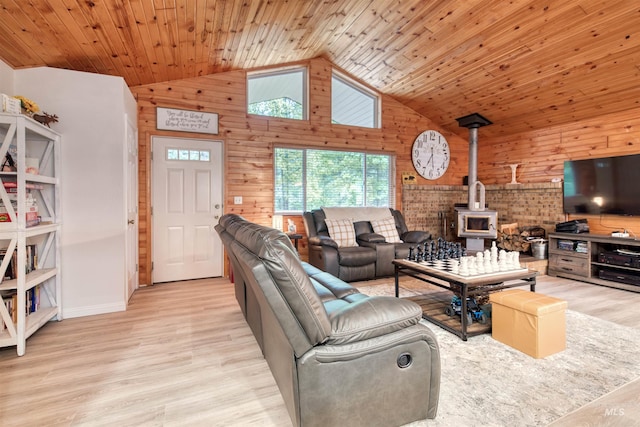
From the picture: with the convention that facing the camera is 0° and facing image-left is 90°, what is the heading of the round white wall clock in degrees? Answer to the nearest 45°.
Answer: approximately 315°

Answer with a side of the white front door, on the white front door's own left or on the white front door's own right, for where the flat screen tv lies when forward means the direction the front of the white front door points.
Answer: on the white front door's own left

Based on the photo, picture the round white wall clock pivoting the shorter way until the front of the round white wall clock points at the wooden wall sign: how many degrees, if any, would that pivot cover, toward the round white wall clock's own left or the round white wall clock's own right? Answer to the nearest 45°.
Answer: approximately 90° to the round white wall clock's own right

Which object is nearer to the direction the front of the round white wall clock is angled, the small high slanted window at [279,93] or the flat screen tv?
the flat screen tv

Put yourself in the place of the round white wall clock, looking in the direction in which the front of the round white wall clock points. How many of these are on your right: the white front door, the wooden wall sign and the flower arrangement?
3

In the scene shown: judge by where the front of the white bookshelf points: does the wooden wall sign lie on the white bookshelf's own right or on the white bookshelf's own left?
on the white bookshelf's own left

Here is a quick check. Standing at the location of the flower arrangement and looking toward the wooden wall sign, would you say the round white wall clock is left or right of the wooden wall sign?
right

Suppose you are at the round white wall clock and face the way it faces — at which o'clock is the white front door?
The white front door is roughly at 3 o'clock from the round white wall clock.

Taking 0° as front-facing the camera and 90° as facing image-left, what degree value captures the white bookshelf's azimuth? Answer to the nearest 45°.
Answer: approximately 315°
